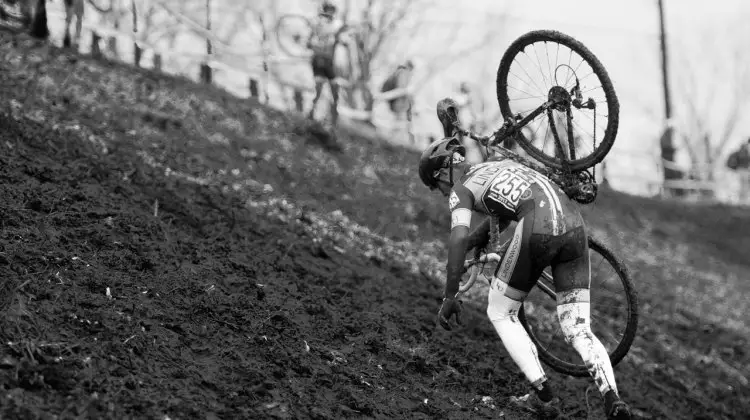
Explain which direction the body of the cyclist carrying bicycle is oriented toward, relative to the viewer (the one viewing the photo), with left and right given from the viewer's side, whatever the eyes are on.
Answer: facing away from the viewer and to the left of the viewer

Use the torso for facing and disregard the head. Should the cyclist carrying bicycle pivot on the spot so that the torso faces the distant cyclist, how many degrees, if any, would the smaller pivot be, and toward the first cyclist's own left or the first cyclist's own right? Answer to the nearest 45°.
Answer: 0° — they already face them

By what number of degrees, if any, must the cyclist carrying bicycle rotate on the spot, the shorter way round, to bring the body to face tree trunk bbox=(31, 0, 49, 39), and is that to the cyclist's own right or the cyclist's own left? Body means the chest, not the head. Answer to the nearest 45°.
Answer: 0° — they already face it
